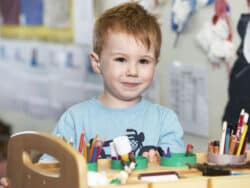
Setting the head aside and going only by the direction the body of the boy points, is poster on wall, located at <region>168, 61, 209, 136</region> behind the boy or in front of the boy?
behind

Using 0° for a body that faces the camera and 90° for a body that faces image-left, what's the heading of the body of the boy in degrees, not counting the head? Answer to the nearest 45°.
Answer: approximately 0°

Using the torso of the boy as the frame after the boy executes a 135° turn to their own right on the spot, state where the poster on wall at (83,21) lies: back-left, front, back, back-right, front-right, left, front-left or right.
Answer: front-right
